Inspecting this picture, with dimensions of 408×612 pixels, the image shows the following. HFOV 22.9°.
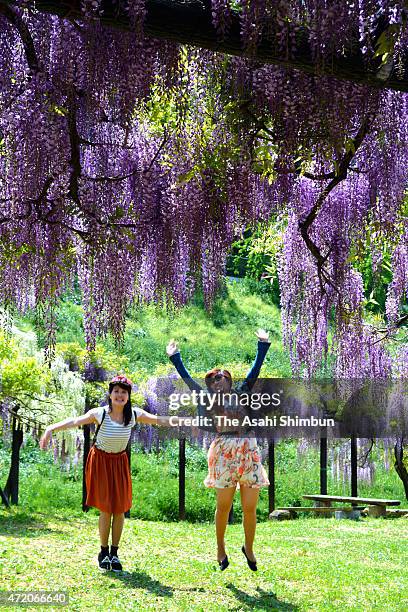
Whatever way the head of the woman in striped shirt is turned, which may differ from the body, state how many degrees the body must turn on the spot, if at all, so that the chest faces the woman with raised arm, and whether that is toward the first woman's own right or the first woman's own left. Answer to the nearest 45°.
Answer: approximately 45° to the first woman's own left

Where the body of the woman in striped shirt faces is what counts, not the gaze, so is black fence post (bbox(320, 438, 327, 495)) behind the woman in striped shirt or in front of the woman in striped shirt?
behind

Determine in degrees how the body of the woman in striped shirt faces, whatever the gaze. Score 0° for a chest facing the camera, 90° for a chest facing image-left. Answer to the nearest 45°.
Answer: approximately 0°

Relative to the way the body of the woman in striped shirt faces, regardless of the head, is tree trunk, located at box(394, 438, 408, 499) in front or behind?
behind

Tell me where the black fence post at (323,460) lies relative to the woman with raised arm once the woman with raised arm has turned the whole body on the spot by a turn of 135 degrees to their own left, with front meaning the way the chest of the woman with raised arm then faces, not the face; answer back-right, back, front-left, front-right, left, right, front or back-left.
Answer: front-left

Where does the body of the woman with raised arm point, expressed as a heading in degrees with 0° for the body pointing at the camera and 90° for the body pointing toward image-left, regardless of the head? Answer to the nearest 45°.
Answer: approximately 0°

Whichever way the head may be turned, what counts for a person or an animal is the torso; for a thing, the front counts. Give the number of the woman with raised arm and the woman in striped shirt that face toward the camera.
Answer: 2

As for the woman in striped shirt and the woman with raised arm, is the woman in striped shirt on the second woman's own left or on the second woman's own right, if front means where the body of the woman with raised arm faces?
on the second woman's own right
